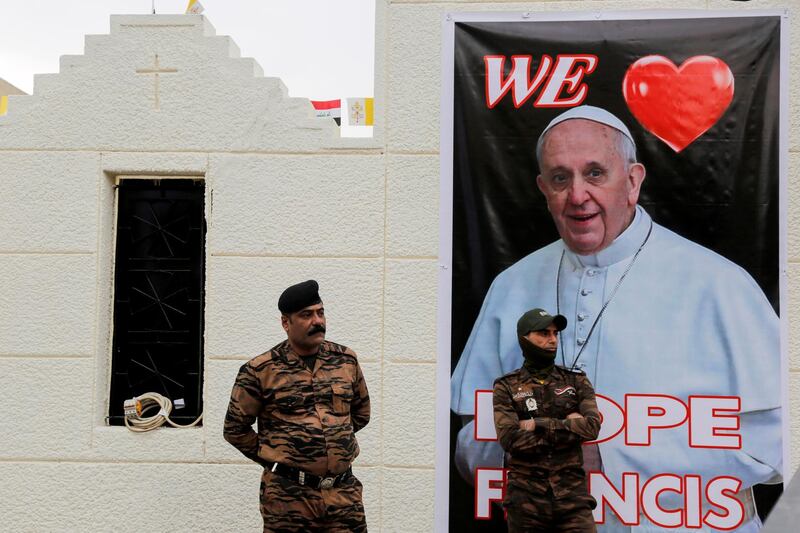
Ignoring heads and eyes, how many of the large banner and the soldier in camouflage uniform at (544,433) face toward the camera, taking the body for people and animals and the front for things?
2

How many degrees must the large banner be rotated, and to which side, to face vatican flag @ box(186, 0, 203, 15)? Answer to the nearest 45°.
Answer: approximately 90° to its right

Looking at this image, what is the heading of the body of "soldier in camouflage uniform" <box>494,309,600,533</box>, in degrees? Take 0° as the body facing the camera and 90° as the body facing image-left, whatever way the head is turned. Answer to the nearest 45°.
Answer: approximately 0°

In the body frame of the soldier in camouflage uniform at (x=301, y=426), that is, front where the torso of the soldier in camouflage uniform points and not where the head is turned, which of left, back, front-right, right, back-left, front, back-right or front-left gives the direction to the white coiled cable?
back
